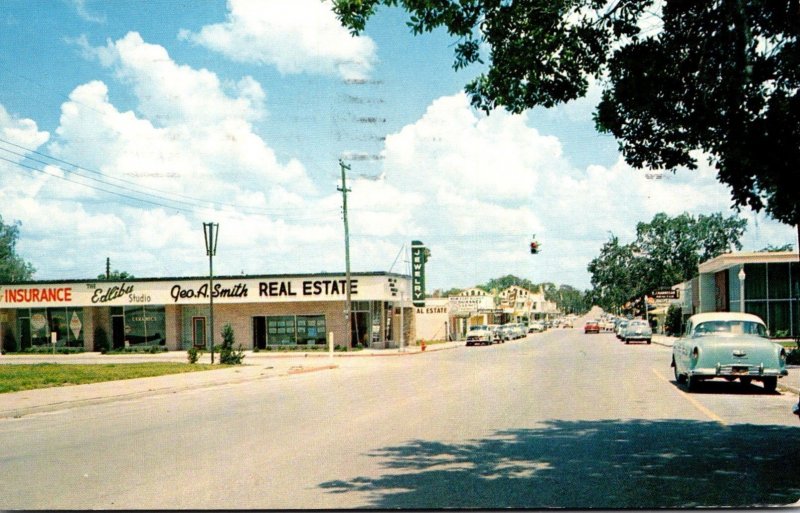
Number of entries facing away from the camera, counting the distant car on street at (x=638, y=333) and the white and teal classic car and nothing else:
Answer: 2

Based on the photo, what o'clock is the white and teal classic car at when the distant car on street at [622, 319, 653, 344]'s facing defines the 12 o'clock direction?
The white and teal classic car is roughly at 6 o'clock from the distant car on street.

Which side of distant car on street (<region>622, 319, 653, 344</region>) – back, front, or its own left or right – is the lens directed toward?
back

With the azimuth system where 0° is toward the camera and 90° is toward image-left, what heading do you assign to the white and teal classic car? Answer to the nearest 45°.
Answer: approximately 180°
